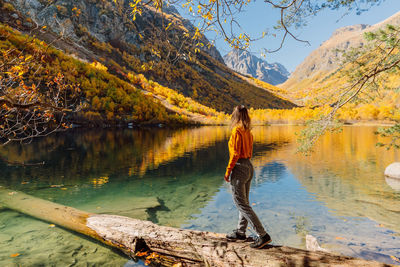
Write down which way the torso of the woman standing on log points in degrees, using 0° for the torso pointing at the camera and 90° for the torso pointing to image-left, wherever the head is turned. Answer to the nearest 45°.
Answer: approximately 135°

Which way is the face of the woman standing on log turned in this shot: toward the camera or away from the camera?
away from the camera

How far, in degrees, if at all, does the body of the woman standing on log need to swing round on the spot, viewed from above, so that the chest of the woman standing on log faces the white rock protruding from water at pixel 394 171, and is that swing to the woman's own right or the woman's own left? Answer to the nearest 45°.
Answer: approximately 90° to the woman's own right
